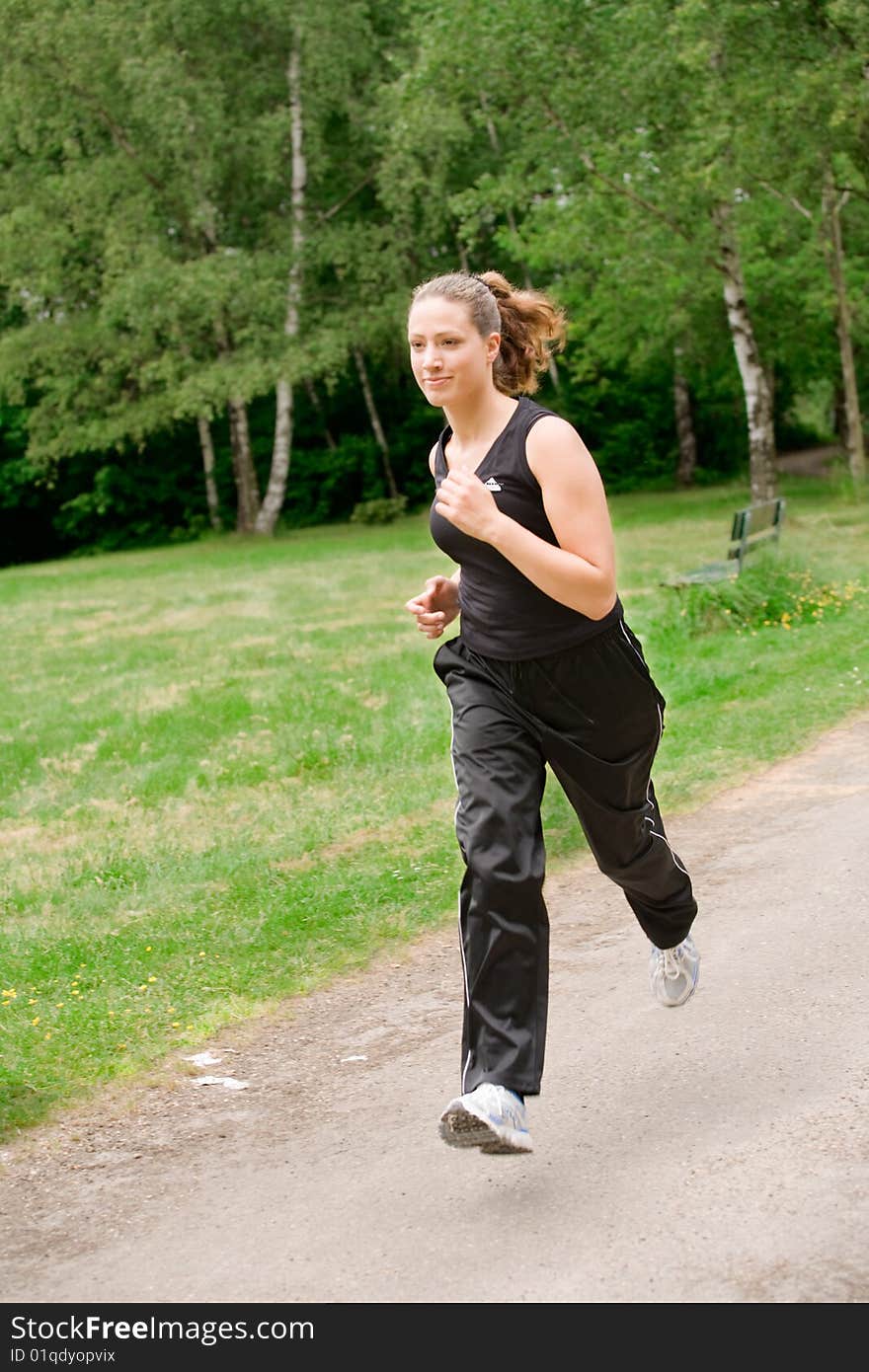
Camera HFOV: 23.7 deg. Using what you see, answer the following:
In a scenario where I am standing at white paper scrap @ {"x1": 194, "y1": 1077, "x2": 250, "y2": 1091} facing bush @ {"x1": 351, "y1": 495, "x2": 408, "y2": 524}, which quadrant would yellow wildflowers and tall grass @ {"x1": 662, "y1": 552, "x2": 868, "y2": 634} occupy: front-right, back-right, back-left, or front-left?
front-right

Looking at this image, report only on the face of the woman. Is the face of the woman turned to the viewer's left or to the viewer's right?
to the viewer's left

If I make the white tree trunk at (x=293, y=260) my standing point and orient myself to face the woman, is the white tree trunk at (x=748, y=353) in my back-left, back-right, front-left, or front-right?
front-left

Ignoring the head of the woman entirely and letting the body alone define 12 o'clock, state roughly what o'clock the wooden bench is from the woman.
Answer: The wooden bench is roughly at 5 o'clock from the woman.

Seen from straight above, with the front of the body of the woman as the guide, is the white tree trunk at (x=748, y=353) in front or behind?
behind

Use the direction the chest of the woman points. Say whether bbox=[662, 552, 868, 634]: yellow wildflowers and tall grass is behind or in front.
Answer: behind

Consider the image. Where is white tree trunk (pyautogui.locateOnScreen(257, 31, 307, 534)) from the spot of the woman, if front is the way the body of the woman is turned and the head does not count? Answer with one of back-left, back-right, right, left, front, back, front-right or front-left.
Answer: back-right

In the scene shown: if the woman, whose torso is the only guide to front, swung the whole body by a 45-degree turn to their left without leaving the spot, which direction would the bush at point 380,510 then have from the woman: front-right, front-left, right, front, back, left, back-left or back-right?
back
